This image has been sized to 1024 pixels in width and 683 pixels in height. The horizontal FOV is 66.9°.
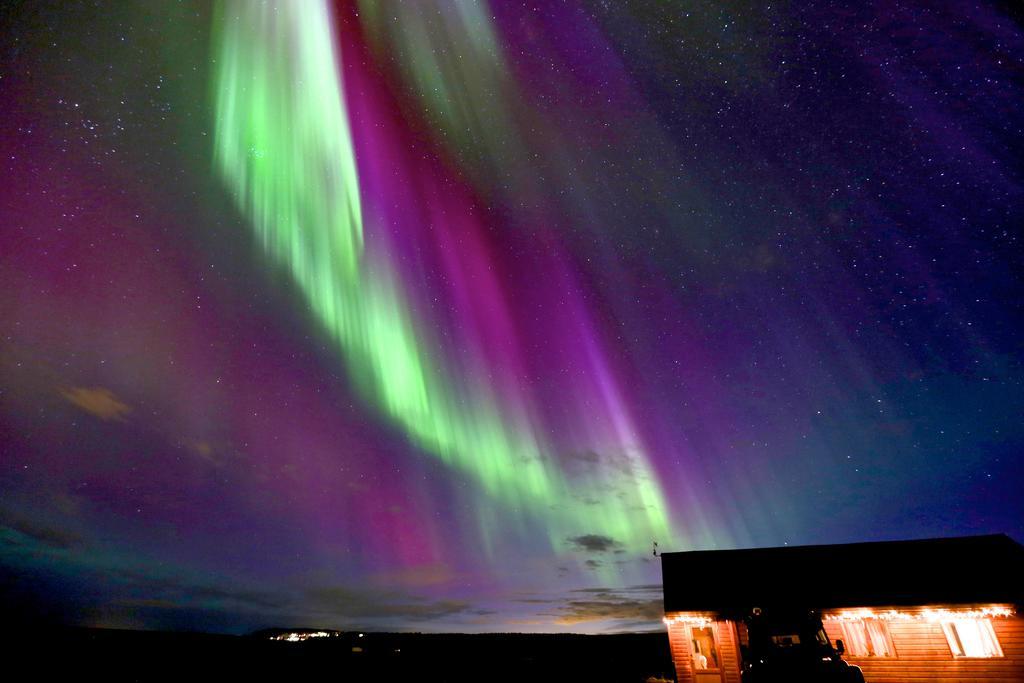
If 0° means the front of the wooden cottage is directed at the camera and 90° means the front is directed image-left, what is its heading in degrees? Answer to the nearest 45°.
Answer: approximately 0°
